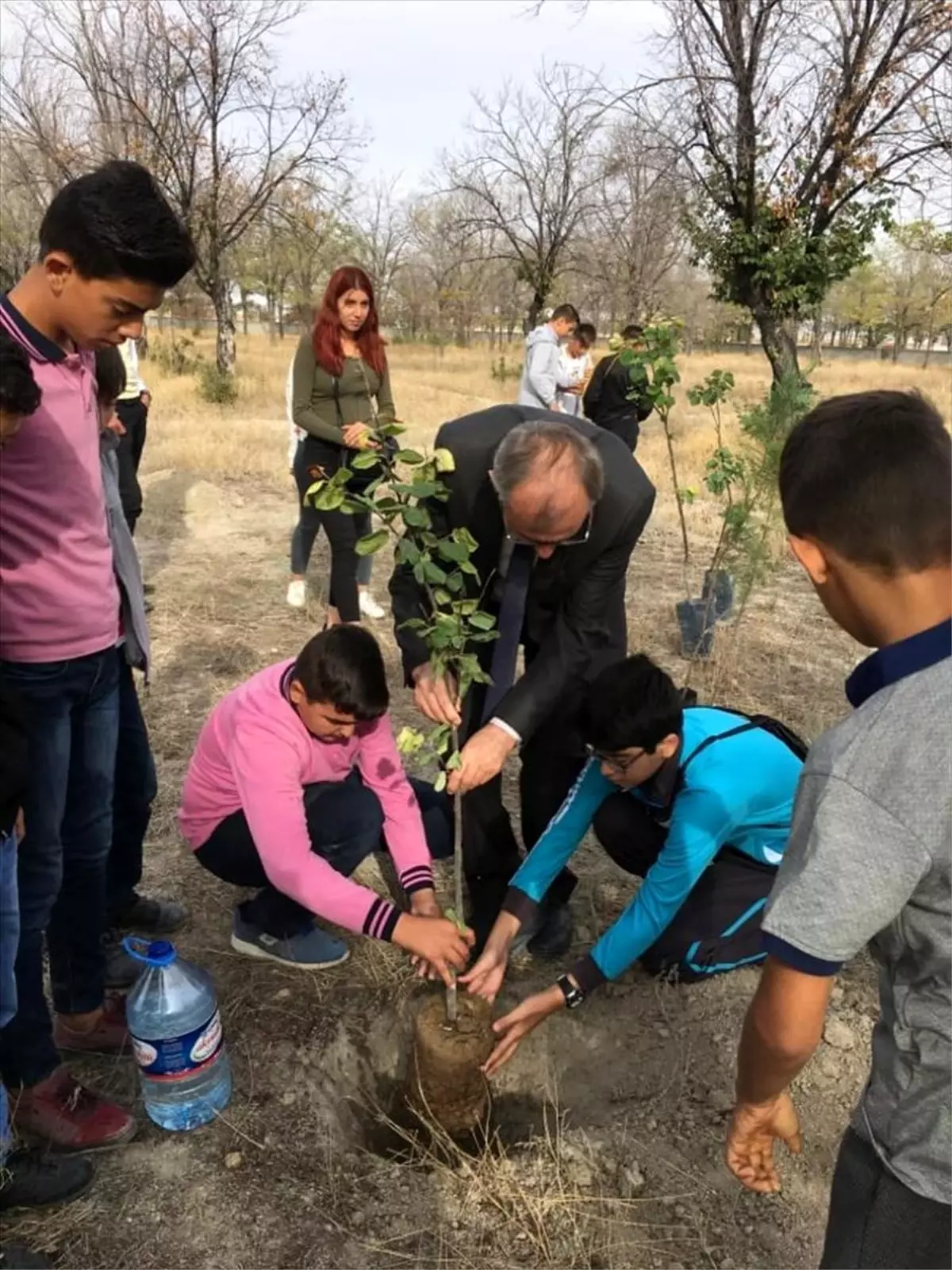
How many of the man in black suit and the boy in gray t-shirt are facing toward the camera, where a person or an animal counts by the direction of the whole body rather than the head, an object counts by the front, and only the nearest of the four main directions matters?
1

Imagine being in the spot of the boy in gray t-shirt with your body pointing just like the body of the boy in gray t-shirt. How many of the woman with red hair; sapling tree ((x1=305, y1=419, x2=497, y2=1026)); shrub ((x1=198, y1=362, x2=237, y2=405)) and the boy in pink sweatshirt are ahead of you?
4

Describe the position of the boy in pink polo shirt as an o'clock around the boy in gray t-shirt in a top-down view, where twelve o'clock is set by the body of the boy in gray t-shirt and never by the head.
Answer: The boy in pink polo shirt is roughly at 11 o'clock from the boy in gray t-shirt.

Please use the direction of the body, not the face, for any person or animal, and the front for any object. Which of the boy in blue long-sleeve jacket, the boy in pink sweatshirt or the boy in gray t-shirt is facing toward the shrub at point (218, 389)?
the boy in gray t-shirt

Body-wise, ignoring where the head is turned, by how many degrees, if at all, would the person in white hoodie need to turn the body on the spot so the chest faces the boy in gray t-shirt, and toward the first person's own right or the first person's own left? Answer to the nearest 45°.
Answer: approximately 90° to the first person's own right

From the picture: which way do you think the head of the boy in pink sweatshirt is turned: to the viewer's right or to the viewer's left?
to the viewer's right

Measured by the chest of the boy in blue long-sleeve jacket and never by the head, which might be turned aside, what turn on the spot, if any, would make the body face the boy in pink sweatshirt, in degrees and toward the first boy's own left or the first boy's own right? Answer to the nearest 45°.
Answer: approximately 45° to the first boy's own right

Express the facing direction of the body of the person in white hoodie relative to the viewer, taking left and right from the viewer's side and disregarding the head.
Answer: facing to the right of the viewer

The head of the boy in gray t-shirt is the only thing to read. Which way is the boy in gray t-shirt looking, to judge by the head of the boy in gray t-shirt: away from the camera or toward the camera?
away from the camera

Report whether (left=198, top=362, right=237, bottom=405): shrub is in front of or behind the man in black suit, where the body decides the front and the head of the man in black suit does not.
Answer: behind

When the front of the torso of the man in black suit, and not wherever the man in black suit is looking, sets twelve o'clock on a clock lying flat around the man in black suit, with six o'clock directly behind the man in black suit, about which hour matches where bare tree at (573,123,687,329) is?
The bare tree is roughly at 6 o'clock from the man in black suit.

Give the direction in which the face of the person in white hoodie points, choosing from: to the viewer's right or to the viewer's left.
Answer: to the viewer's right

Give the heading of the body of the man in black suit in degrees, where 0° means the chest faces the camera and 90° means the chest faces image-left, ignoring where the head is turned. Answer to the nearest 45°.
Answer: approximately 0°
